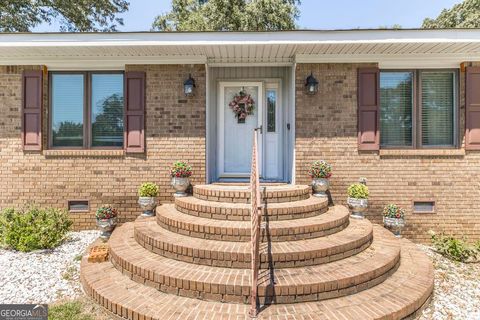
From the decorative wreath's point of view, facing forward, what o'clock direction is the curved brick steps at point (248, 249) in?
The curved brick steps is roughly at 12 o'clock from the decorative wreath.

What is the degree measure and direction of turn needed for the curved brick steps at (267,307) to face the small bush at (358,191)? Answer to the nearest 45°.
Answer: approximately 135° to its left

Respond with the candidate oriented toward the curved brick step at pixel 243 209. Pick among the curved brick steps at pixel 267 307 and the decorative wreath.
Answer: the decorative wreath

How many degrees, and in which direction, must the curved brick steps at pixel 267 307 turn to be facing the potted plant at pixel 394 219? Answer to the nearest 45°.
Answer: approximately 135° to its left

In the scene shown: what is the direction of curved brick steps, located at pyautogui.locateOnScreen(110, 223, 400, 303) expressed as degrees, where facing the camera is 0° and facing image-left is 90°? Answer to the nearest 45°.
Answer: approximately 0°

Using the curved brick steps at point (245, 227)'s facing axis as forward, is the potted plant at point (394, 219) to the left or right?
on its left

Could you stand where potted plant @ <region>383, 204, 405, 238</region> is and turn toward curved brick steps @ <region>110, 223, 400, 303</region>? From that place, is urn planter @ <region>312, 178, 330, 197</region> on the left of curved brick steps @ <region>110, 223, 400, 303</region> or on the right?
right
